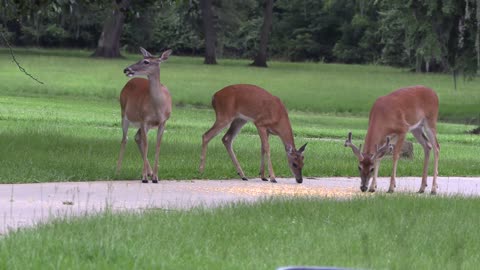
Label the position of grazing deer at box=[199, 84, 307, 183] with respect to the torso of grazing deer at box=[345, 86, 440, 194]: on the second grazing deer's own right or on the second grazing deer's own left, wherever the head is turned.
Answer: on the second grazing deer's own right

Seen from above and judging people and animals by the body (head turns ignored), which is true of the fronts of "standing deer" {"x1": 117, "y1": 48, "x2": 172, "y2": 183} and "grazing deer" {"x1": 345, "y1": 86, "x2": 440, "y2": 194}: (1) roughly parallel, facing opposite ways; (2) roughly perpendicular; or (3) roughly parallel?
roughly perpendicular

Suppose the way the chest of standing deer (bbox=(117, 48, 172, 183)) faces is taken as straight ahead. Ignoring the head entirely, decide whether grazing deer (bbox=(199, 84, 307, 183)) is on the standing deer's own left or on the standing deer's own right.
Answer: on the standing deer's own left

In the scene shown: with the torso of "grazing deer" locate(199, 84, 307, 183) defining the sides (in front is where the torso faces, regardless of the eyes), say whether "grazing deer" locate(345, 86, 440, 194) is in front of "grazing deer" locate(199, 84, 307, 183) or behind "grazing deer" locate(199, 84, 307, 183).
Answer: in front

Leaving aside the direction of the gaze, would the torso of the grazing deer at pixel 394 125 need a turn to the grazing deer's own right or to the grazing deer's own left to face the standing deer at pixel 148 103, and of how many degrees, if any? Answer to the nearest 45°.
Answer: approximately 45° to the grazing deer's own right

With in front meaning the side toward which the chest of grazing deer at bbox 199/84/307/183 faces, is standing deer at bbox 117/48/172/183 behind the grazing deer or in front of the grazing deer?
behind

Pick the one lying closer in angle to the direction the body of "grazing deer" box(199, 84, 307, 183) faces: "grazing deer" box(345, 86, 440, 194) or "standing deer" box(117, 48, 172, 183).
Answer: the grazing deer

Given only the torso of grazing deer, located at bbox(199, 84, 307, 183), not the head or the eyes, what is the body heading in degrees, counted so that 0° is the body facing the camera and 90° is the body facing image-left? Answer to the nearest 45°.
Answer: approximately 270°

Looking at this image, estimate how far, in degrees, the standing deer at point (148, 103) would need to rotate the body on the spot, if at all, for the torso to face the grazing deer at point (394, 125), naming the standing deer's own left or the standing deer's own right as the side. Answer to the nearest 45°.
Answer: approximately 45° to the standing deer's own left

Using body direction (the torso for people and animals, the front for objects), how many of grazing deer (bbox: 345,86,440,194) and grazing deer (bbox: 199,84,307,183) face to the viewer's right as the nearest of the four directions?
1
